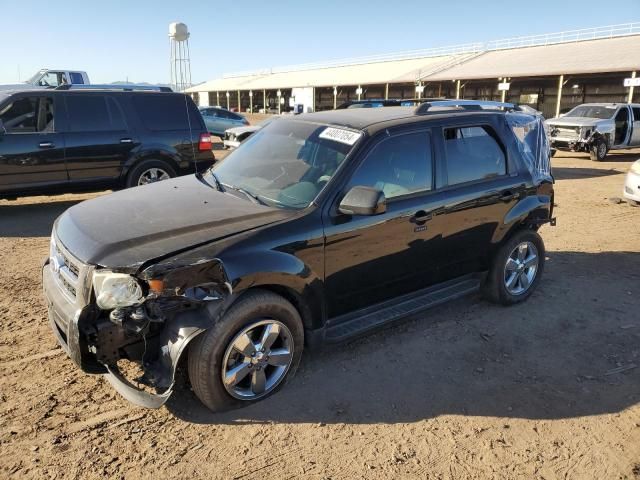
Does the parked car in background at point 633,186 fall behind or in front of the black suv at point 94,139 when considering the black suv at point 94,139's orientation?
behind

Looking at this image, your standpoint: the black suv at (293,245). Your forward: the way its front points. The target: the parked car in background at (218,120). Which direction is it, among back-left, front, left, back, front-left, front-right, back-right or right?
back-right

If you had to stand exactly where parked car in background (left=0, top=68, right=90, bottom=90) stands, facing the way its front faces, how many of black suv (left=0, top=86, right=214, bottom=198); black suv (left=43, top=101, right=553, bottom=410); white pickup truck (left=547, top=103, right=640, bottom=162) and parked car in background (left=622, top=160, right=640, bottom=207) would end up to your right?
0

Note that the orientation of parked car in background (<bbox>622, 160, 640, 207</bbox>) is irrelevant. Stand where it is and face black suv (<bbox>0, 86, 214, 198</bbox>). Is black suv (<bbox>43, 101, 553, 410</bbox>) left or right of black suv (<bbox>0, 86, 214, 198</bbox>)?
left

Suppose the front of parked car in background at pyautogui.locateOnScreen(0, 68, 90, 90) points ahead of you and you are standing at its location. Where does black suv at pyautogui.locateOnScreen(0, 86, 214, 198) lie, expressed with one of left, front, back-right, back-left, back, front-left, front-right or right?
left

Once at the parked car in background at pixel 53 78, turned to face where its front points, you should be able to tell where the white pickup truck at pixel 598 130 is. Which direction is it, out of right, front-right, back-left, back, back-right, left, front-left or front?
back-left

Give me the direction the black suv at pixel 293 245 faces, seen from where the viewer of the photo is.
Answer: facing the viewer and to the left of the viewer

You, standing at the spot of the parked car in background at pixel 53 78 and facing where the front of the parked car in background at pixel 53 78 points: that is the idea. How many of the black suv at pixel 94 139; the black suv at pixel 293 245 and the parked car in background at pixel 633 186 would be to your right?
0

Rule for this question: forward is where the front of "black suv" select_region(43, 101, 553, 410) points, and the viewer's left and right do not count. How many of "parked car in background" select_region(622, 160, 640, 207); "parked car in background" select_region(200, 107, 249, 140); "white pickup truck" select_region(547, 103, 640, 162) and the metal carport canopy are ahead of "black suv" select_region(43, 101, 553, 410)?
0

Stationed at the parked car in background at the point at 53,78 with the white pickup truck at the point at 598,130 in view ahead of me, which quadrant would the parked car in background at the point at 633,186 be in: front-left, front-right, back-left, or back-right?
front-right

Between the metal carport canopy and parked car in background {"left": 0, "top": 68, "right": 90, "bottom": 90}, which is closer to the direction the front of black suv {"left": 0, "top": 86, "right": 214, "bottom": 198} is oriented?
the parked car in background

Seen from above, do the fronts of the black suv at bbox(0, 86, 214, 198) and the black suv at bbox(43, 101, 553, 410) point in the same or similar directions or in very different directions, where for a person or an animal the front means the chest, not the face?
same or similar directions

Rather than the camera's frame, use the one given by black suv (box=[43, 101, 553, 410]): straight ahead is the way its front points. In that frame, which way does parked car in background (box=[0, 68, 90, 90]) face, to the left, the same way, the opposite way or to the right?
the same way

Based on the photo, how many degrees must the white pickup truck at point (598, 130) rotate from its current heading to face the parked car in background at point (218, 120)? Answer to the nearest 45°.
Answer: approximately 45° to its right

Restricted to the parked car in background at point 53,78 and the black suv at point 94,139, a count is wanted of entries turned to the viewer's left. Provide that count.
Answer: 2

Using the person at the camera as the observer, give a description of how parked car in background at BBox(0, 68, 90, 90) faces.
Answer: facing to the left of the viewer

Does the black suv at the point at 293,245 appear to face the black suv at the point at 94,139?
no

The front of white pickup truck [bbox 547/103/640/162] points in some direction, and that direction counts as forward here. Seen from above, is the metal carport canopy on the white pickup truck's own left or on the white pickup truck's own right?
on the white pickup truck's own right

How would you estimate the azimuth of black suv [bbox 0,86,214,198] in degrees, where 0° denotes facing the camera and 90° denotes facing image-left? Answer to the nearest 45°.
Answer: approximately 90°
